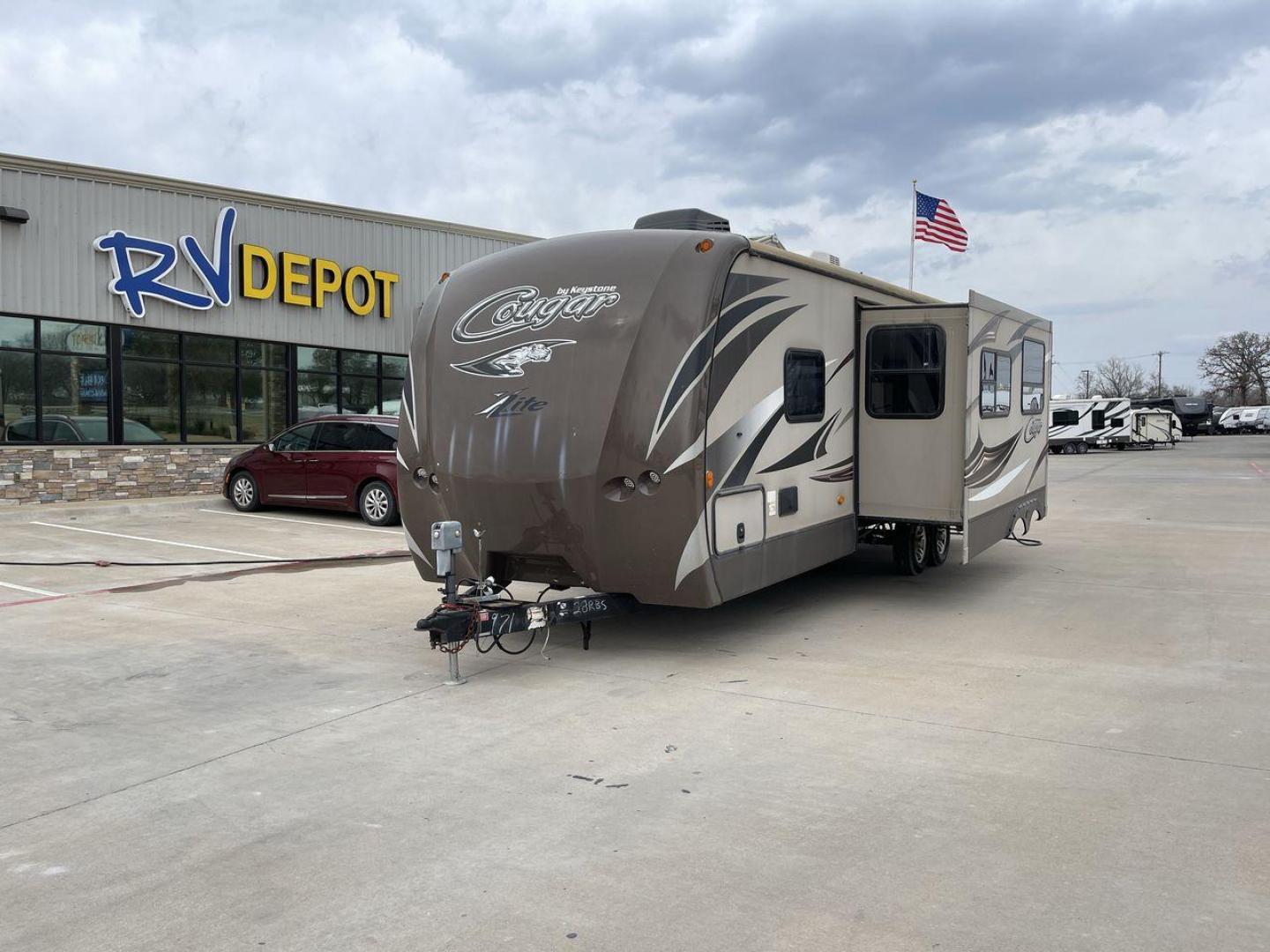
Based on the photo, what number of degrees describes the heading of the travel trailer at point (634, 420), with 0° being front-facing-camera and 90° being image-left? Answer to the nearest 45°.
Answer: approximately 45°

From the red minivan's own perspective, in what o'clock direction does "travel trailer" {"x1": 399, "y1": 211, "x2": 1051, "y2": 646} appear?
The travel trailer is roughly at 7 o'clock from the red minivan.

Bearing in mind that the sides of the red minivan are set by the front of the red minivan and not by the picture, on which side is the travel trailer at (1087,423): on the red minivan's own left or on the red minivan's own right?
on the red minivan's own right

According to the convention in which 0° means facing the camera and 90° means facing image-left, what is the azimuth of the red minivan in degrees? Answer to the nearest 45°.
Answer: approximately 135°

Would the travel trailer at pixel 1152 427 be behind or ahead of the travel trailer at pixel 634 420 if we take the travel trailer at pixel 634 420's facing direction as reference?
behind

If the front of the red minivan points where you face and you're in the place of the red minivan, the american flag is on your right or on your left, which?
on your right

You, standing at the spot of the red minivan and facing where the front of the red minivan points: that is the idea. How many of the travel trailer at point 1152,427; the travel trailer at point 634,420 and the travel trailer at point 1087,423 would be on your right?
2

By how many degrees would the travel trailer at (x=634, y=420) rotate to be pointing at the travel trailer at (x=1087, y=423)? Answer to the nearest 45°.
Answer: approximately 135° to its right

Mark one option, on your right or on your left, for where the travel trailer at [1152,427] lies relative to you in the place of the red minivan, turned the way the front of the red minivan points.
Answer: on your right

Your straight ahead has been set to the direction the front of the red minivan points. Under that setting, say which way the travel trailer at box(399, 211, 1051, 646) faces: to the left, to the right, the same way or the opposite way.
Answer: to the left
